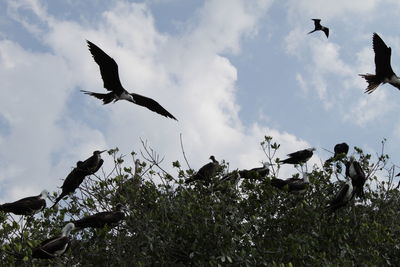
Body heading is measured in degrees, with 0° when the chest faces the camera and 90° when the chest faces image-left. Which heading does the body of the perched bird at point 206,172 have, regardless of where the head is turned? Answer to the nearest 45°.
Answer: approximately 270°

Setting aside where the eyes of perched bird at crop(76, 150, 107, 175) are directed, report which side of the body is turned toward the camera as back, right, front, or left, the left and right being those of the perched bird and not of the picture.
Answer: right

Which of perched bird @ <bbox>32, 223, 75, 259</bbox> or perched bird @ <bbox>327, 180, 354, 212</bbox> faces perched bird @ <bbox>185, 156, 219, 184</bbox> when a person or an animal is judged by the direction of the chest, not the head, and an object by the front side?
perched bird @ <bbox>32, 223, 75, 259</bbox>

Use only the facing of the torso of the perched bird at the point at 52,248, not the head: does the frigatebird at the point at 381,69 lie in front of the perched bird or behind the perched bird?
in front

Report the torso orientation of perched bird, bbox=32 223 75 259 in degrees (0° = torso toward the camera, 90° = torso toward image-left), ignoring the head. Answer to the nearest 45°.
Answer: approximately 270°

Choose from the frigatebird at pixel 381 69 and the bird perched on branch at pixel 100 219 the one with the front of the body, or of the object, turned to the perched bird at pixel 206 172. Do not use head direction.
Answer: the bird perched on branch

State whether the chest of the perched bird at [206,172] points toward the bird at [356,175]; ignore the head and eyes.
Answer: yes
